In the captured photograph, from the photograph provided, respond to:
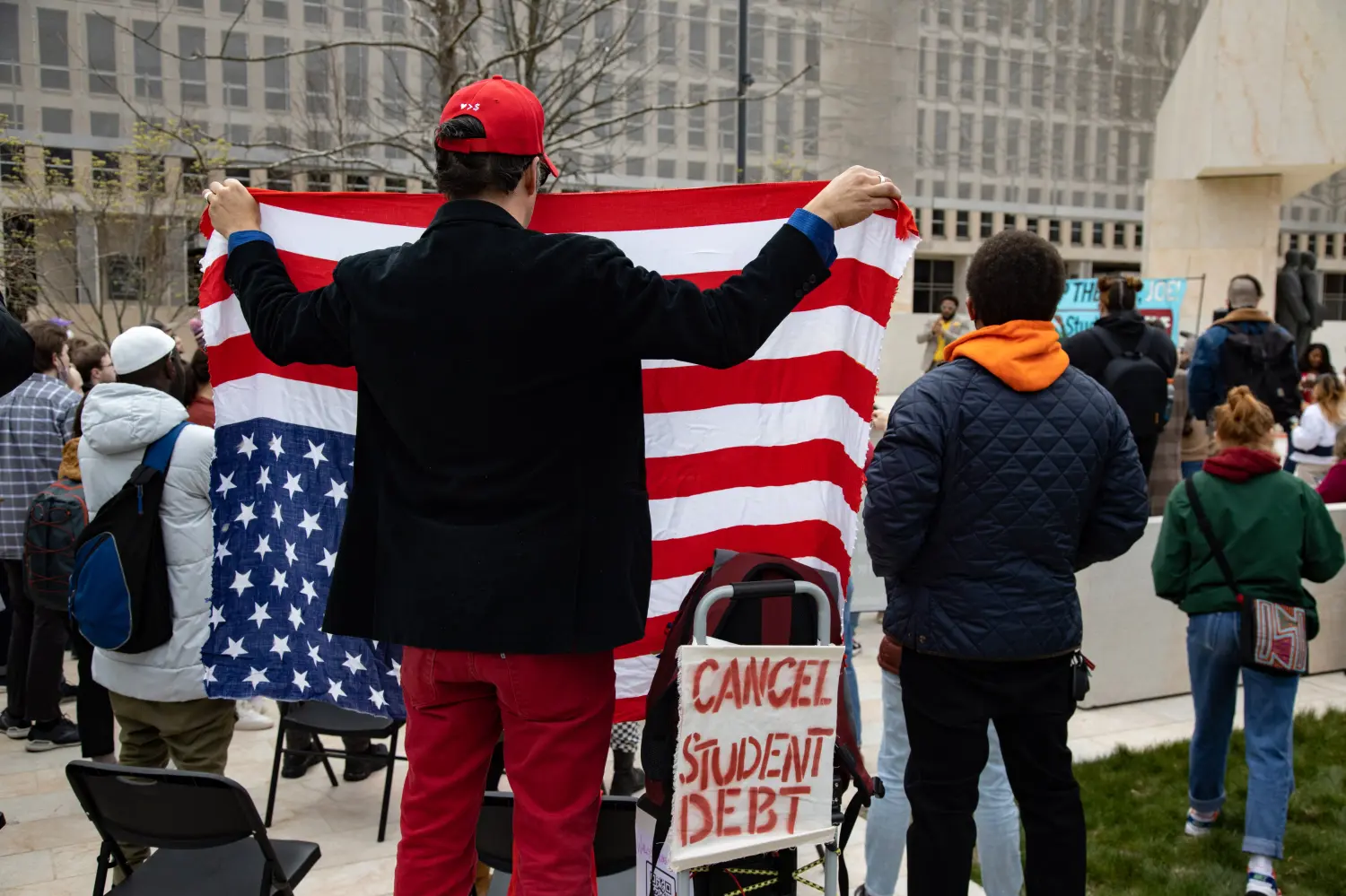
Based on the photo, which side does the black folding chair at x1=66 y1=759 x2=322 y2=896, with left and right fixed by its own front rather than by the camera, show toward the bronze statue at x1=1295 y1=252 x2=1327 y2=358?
front

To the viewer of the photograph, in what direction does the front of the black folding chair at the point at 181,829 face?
facing away from the viewer and to the right of the viewer

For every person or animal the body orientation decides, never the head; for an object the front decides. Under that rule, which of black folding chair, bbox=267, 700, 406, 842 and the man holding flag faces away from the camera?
the man holding flag

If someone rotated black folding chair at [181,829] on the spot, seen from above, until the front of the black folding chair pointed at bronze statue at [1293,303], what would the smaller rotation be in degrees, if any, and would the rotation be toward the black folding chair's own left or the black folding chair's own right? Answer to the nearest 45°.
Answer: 0° — it already faces it

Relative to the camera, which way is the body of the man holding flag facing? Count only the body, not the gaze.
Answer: away from the camera

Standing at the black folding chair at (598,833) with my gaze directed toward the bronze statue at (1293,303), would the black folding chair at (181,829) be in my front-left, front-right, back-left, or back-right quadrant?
back-left

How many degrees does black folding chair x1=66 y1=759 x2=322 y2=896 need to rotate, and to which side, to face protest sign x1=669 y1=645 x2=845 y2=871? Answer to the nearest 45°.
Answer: approximately 90° to its right

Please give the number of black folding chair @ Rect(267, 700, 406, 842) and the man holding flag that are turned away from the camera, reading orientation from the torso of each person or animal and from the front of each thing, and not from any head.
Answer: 1
